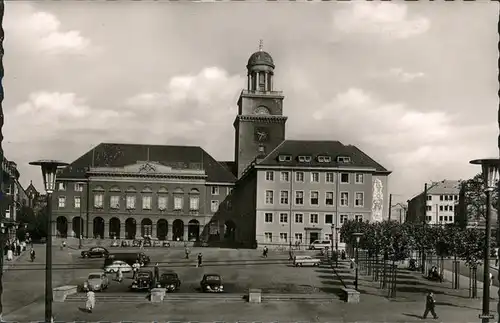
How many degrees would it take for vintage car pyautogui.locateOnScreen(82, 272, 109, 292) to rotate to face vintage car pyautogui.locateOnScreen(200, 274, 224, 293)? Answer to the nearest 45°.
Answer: approximately 135° to its left

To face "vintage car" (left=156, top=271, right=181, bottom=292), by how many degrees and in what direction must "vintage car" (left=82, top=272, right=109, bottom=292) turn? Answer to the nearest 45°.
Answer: approximately 135° to its left

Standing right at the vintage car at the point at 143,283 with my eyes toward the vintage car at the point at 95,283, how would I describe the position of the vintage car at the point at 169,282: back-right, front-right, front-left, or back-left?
back-left

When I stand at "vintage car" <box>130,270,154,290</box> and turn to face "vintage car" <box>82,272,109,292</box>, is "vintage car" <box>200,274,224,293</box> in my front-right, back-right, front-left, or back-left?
back-left

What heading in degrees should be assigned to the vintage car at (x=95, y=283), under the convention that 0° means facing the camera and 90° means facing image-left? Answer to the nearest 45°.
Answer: approximately 45°

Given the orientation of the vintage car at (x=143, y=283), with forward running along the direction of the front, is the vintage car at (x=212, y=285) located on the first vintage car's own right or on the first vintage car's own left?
on the first vintage car's own left

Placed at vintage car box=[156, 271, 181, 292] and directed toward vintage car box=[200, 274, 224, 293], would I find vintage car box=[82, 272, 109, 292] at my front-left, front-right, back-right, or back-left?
back-right
